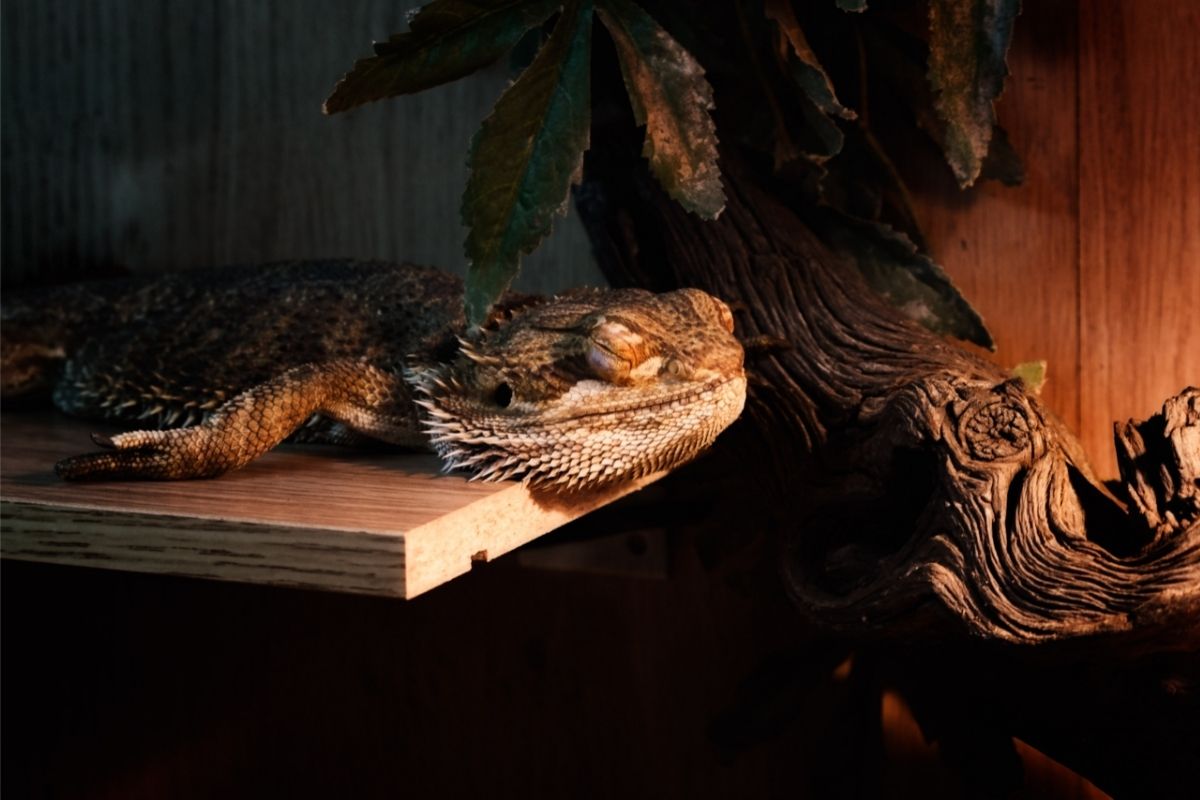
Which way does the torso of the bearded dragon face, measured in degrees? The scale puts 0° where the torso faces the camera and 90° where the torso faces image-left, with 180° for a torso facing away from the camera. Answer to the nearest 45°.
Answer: approximately 270°
